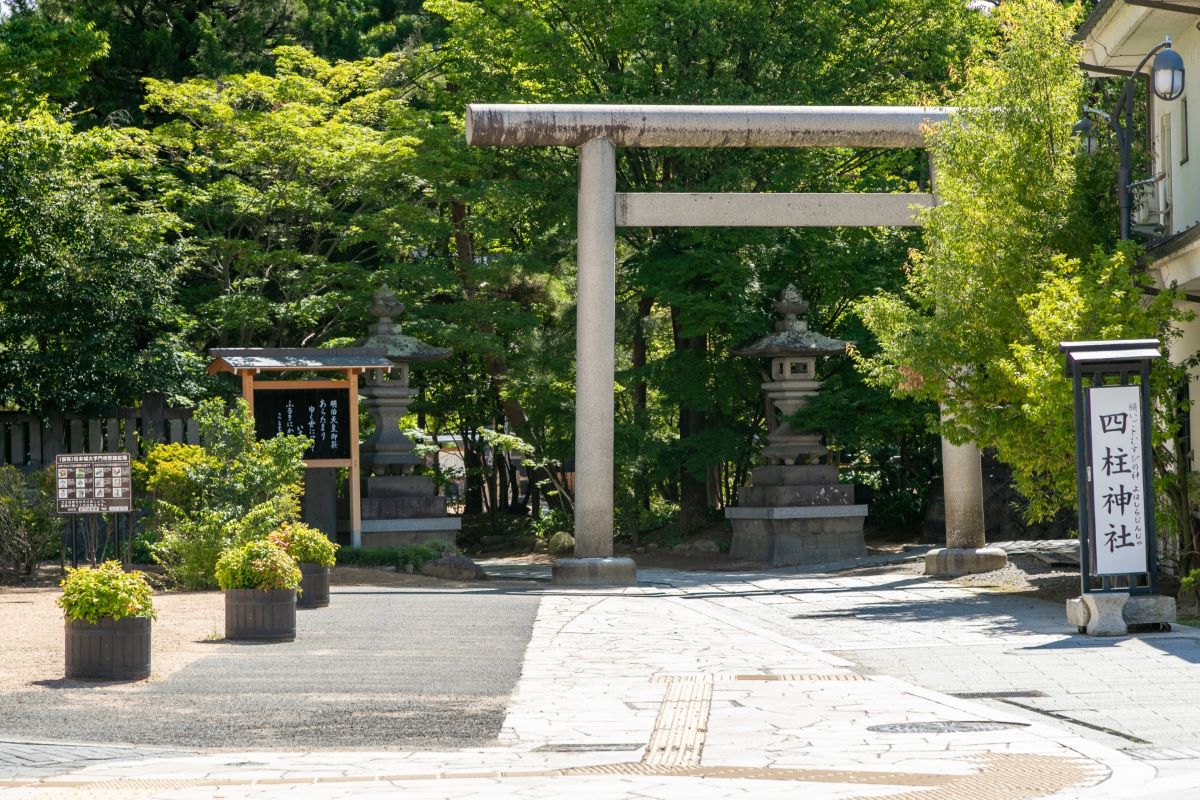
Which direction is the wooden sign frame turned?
toward the camera

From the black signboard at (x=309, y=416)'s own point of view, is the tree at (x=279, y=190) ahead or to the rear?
to the rear

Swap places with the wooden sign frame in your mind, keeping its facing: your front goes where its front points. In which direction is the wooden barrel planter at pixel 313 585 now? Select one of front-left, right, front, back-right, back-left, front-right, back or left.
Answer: front

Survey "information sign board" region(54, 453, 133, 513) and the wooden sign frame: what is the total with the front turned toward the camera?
2

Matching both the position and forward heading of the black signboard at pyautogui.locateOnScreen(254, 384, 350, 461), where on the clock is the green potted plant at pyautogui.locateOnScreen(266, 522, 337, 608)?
The green potted plant is roughly at 12 o'clock from the black signboard.

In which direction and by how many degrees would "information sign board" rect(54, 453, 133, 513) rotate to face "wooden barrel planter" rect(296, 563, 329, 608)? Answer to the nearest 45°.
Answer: approximately 45° to its left

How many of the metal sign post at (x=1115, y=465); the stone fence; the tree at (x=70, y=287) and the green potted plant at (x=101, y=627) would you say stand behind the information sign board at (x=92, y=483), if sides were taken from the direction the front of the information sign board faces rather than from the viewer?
2

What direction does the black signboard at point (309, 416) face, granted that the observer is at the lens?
facing the viewer

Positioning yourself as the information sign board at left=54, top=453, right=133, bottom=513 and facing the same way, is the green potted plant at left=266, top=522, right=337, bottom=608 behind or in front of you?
in front

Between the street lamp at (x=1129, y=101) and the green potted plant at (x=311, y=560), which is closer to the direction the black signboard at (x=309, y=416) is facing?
the green potted plant

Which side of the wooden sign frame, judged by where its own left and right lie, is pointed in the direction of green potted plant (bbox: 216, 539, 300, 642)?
front

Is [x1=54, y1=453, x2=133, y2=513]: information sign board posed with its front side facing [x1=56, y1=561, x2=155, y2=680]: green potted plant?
yes

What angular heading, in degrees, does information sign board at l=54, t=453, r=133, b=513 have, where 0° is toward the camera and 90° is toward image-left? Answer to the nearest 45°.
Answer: approximately 0°

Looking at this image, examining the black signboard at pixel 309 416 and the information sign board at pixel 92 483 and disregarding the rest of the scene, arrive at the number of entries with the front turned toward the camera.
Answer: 2

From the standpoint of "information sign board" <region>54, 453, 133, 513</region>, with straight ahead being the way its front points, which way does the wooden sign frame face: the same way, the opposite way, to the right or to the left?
the same way

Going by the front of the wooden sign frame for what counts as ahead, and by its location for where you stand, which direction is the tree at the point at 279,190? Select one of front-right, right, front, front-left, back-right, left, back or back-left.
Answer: back

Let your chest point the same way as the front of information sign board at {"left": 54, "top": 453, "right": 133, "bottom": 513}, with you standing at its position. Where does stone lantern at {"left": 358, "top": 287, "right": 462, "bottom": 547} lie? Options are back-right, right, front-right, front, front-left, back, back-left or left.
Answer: back-left

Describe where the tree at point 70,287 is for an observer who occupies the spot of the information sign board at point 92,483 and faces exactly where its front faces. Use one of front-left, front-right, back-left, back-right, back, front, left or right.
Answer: back
